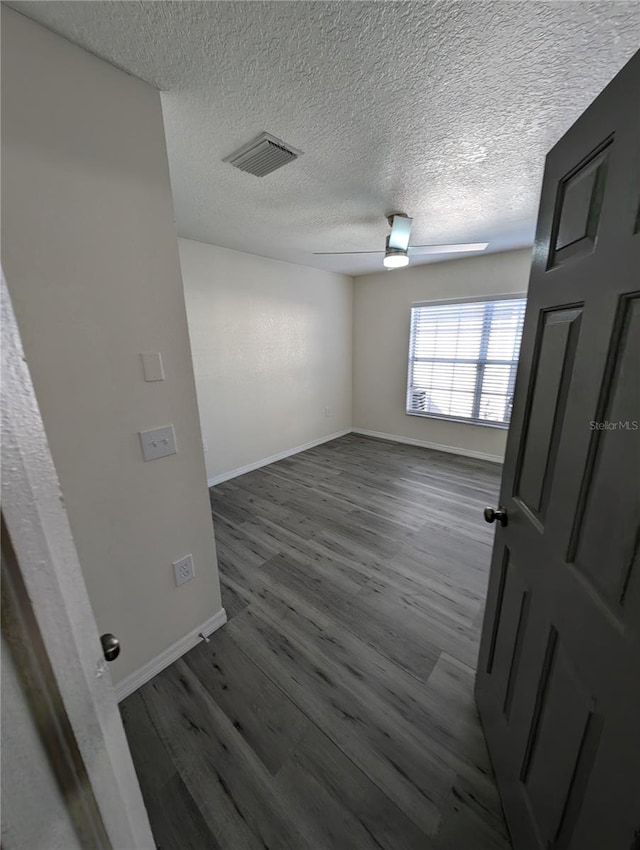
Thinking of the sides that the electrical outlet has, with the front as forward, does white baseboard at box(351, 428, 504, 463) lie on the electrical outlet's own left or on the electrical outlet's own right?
on the electrical outlet's own left

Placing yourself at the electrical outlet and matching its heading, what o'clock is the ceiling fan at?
The ceiling fan is roughly at 10 o'clock from the electrical outlet.

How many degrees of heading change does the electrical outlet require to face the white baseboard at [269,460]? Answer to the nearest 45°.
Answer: approximately 90° to its left

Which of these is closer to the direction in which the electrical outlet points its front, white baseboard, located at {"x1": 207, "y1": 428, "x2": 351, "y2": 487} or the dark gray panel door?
the dark gray panel door

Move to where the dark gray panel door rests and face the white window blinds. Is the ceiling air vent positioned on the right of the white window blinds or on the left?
left

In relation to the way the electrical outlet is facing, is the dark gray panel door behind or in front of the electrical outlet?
in front

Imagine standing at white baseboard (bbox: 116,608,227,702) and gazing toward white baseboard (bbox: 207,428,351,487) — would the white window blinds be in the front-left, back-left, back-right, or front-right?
front-right

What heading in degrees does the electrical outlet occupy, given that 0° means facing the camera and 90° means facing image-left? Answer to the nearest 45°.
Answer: approximately 315°
